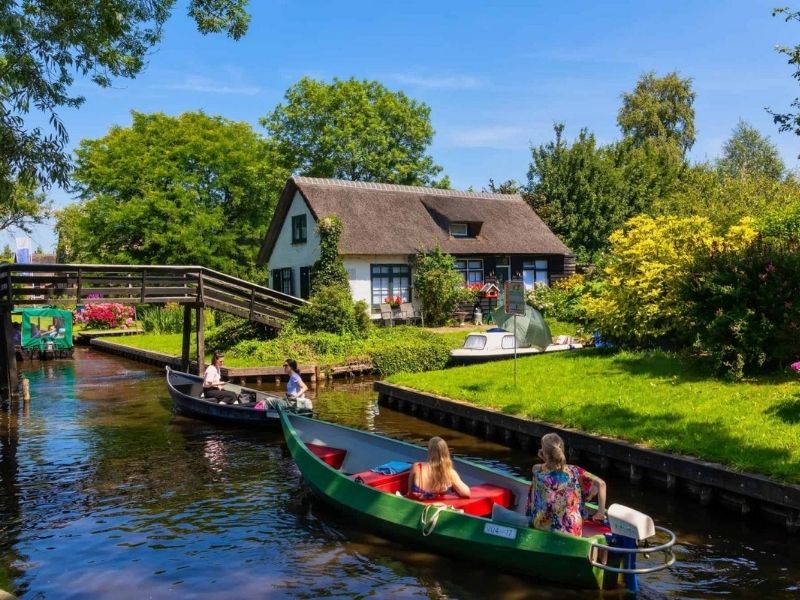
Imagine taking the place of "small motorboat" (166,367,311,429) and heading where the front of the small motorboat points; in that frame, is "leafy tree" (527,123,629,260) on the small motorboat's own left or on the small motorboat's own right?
on the small motorboat's own right

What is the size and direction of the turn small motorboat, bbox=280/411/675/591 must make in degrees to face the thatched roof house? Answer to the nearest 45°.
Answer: approximately 45° to its right

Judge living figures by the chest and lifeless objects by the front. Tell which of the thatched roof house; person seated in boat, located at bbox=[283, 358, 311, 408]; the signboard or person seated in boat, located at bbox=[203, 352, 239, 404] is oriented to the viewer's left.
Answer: person seated in boat, located at bbox=[283, 358, 311, 408]

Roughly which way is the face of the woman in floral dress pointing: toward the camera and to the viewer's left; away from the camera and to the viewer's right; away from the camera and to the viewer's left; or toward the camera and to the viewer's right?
away from the camera and to the viewer's left

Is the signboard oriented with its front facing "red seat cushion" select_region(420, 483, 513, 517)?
yes

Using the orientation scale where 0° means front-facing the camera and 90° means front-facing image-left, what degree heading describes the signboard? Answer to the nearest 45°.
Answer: approximately 0°

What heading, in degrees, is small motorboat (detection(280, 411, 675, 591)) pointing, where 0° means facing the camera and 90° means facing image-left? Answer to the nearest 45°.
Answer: approximately 135°

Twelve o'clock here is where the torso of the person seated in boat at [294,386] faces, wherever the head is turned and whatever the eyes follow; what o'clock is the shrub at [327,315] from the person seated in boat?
The shrub is roughly at 3 o'clock from the person seated in boat.

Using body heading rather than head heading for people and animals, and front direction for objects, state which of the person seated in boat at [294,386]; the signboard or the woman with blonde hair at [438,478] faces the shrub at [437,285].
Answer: the woman with blonde hair

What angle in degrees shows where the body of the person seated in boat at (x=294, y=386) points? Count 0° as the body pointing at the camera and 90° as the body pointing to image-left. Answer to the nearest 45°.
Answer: approximately 90°

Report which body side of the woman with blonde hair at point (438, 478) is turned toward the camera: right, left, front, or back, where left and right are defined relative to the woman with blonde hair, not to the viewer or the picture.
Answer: back

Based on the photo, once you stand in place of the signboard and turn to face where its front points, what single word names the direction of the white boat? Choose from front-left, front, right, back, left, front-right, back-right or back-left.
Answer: back

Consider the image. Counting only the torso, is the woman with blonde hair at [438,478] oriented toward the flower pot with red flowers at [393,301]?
yes
